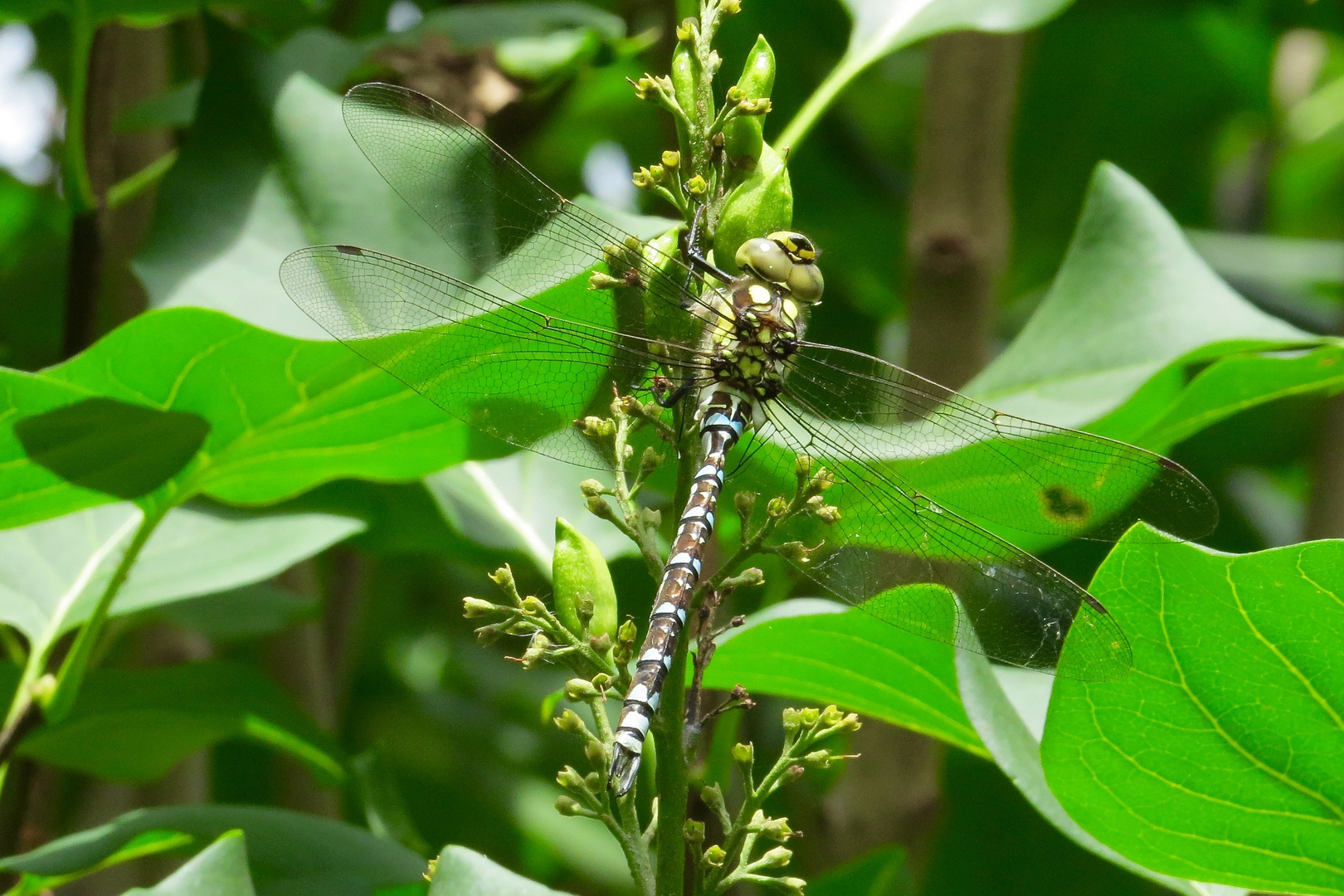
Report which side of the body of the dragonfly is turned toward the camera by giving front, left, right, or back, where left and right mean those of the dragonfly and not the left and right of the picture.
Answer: back
